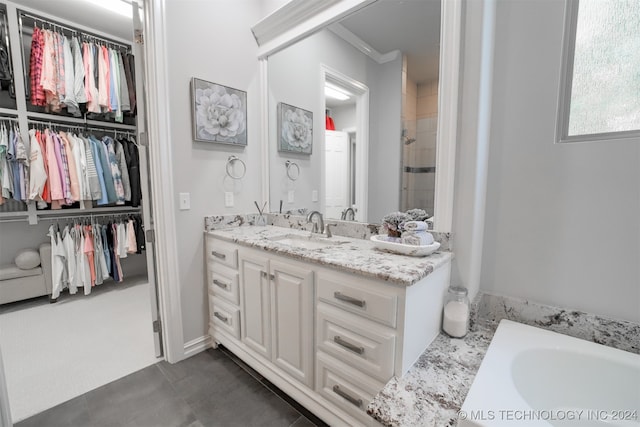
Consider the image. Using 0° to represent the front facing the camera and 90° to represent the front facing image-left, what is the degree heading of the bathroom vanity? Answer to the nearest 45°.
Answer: approximately 45°

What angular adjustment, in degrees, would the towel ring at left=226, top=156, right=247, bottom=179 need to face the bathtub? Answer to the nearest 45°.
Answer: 0° — it already faces it

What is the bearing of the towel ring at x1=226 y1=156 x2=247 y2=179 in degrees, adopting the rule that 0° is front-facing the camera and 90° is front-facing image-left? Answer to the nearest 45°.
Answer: approximately 315°

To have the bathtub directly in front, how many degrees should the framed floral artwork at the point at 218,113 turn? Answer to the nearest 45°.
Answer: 0° — it already faces it

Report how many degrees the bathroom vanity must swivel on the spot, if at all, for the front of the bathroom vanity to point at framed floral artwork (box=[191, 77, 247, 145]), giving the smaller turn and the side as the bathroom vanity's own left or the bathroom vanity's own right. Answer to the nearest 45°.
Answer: approximately 90° to the bathroom vanity's own right

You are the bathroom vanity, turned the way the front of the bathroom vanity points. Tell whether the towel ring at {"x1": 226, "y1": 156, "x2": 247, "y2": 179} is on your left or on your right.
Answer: on your right
